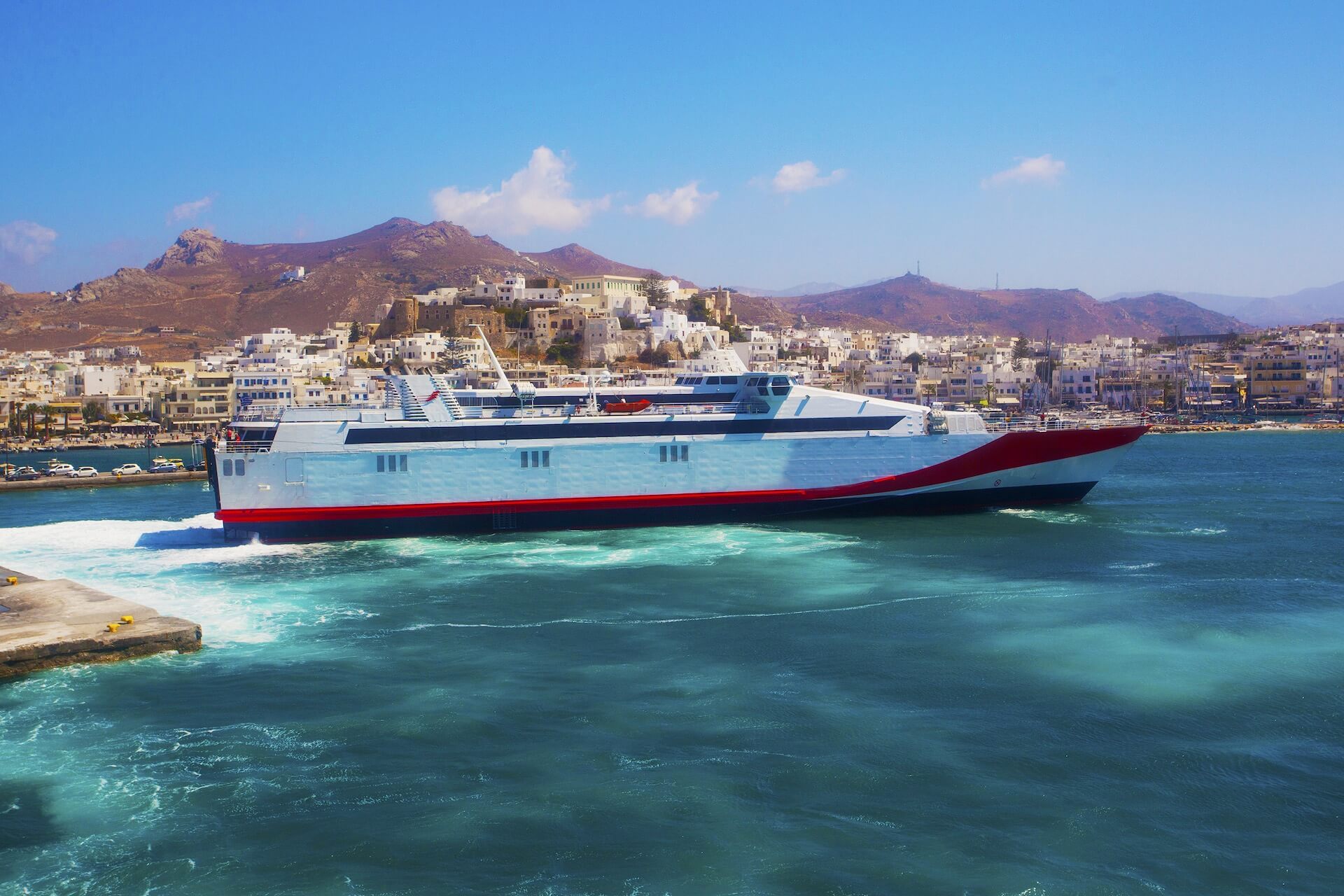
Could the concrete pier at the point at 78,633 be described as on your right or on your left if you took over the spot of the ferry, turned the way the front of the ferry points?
on your right

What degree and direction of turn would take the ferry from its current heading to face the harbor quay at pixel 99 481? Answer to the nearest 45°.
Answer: approximately 135° to its left

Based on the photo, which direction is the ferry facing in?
to the viewer's right
